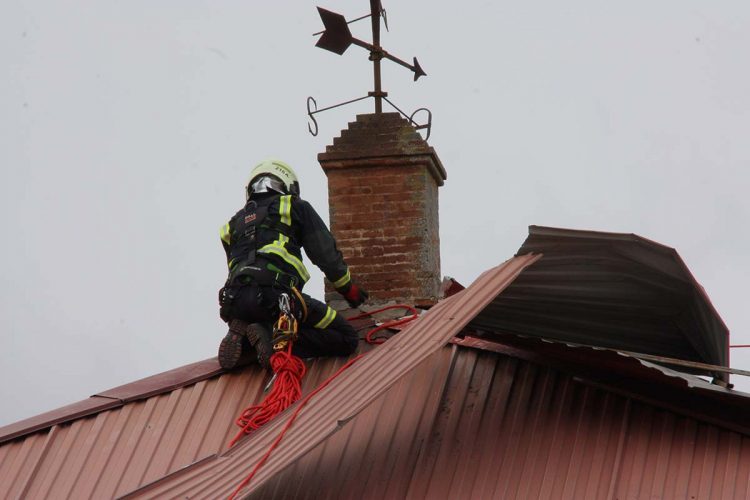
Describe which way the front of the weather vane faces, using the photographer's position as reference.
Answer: facing away from the viewer and to the right of the viewer

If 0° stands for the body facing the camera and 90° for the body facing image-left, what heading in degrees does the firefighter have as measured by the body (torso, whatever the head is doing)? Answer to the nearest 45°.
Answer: approximately 225°

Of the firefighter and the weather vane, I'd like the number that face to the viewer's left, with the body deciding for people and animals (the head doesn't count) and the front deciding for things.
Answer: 0
